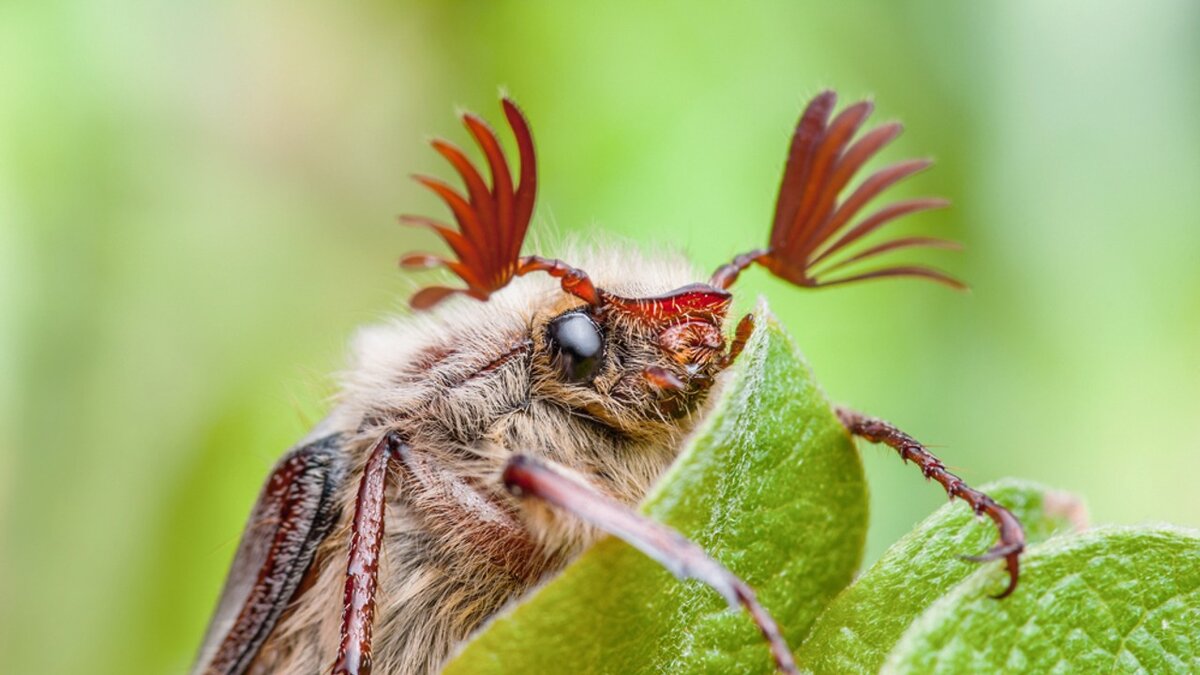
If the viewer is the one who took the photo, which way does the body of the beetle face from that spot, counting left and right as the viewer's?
facing the viewer and to the right of the viewer
